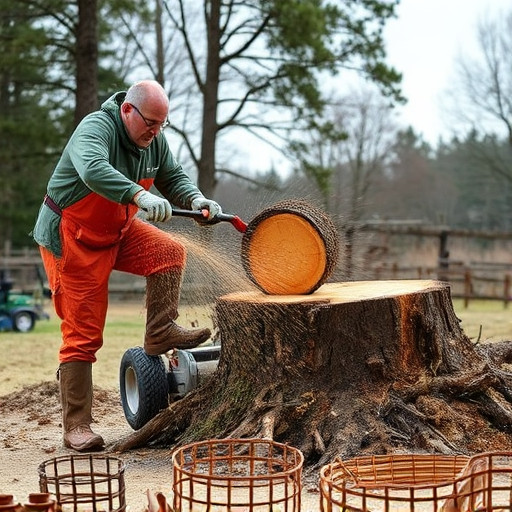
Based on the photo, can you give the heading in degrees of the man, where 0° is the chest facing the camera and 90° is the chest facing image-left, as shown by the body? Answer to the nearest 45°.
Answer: approximately 315°

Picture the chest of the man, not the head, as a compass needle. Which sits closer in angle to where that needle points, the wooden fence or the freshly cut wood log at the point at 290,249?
the freshly cut wood log

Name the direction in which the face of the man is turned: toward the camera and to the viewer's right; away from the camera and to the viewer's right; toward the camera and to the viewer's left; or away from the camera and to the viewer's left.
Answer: toward the camera and to the viewer's right

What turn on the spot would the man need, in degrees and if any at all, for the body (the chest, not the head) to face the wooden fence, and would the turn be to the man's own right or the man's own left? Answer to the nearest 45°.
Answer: approximately 90° to the man's own left

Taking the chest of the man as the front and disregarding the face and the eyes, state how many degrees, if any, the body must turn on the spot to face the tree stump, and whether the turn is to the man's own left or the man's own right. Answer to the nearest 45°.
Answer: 0° — they already face it

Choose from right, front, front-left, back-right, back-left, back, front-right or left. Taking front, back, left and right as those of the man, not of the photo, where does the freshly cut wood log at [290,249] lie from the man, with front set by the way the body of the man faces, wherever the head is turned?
front-left

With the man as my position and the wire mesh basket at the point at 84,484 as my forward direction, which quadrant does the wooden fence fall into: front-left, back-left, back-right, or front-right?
back-left
